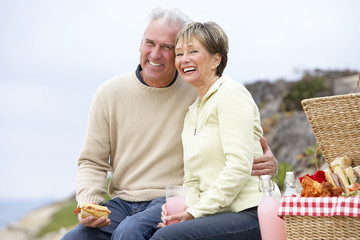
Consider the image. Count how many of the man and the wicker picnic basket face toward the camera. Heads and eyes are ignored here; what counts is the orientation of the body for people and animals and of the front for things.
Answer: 2

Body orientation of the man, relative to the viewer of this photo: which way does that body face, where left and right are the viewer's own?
facing the viewer

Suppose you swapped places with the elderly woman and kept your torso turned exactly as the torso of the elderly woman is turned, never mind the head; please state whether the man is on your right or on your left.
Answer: on your right

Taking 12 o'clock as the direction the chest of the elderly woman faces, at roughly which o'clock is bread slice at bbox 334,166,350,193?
The bread slice is roughly at 8 o'clock from the elderly woman.

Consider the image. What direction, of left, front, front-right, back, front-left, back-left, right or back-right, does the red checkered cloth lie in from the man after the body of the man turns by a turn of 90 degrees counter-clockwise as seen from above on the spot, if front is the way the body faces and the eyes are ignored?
front-right

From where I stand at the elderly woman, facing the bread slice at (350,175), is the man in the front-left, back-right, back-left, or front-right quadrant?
back-left

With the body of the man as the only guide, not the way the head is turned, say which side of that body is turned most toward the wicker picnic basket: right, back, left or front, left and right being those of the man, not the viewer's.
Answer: left

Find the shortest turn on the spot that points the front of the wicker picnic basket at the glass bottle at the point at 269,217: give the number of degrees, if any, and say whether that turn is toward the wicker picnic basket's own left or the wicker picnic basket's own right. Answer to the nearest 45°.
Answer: approximately 45° to the wicker picnic basket's own right

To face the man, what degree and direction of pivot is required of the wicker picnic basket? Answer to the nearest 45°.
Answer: approximately 90° to its right

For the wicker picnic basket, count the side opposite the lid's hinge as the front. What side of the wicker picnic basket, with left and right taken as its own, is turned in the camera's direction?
front

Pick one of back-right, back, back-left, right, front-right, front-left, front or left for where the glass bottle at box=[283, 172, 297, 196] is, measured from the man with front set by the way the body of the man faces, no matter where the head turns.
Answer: front-left
